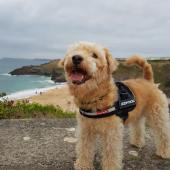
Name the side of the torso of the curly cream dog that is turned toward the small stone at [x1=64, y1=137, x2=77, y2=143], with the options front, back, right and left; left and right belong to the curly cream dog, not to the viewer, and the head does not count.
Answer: right

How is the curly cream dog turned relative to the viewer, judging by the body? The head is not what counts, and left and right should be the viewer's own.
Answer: facing the viewer and to the left of the viewer
